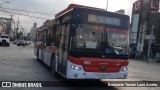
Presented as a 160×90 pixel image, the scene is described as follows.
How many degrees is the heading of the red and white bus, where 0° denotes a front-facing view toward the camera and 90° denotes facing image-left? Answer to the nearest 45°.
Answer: approximately 315°
